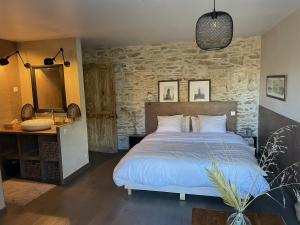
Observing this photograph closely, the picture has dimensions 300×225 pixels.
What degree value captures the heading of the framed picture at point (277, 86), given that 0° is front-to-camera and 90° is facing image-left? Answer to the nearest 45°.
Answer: approximately 45°

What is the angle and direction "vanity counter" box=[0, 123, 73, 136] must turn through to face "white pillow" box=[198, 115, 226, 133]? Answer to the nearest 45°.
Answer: approximately 90° to its left

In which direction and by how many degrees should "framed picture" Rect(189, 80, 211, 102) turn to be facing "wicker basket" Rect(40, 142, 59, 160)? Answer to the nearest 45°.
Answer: approximately 45° to its right
